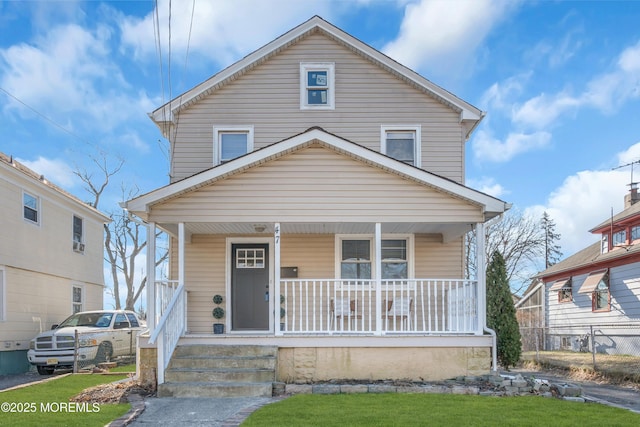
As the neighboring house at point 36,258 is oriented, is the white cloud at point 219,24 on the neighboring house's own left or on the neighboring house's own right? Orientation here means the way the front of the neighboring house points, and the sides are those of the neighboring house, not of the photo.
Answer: on the neighboring house's own left

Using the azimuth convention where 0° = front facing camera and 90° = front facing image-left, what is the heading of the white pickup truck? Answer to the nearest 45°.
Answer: approximately 45°

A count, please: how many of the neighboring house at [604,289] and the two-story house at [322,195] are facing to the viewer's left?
0

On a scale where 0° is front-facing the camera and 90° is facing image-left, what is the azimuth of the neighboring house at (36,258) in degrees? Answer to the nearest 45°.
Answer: approximately 45°

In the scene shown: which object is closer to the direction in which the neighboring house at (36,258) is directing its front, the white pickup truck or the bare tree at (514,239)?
the white pickup truck

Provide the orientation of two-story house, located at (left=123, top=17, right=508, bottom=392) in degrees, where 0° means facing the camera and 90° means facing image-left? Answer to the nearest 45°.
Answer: approximately 0°

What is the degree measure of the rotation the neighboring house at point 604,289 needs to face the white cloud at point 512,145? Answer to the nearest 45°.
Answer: approximately 180°

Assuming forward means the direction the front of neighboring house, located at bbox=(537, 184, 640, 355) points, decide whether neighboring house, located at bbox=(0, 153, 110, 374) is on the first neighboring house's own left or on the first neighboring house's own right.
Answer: on the first neighboring house's own right
